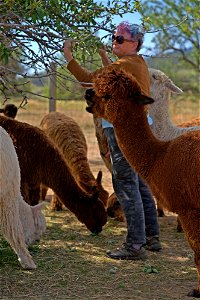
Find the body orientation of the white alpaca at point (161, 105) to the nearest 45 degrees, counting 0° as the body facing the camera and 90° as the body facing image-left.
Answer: approximately 90°

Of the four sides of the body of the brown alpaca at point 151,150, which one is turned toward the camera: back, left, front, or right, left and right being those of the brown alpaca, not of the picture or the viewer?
left

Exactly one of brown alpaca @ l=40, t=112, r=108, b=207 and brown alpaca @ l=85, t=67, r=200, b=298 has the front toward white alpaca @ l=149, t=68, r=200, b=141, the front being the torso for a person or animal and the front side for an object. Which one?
brown alpaca @ l=40, t=112, r=108, b=207

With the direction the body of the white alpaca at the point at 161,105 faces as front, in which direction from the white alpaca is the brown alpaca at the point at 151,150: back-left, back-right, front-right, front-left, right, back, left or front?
left

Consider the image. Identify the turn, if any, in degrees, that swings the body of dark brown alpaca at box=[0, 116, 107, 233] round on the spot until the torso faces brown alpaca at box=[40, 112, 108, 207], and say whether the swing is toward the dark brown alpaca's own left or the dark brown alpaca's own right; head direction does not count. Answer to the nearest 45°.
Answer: approximately 90° to the dark brown alpaca's own left

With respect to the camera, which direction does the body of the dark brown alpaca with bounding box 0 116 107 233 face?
to the viewer's right

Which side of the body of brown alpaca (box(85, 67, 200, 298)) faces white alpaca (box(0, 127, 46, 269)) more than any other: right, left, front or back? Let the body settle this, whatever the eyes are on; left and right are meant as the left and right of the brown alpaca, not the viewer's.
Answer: front

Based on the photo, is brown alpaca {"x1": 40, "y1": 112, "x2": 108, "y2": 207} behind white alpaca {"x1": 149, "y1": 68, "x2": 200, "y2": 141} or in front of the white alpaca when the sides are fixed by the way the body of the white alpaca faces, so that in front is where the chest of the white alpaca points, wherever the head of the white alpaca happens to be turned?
in front

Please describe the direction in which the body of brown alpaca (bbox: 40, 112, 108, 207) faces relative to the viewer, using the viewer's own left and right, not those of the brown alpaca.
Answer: facing the viewer and to the right of the viewer
